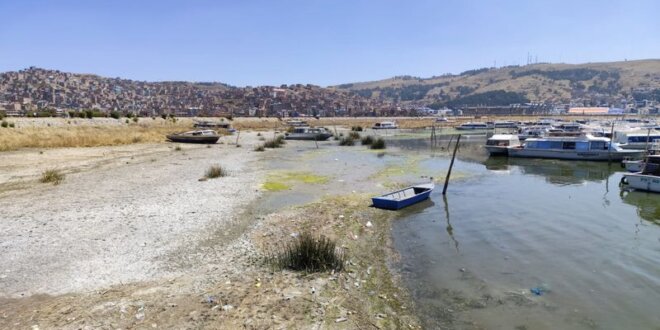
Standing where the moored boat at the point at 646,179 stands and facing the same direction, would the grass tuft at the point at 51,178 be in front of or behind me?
in front

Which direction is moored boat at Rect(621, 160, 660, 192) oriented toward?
to the viewer's left

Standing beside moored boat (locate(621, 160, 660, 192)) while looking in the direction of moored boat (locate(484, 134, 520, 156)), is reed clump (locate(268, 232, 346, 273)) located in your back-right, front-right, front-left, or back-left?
back-left

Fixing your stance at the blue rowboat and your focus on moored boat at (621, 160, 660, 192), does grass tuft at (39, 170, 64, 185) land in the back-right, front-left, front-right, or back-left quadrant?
back-left

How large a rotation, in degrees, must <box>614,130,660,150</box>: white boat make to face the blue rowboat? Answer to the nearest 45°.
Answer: approximately 90° to its left

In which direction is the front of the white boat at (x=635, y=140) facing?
to the viewer's left
